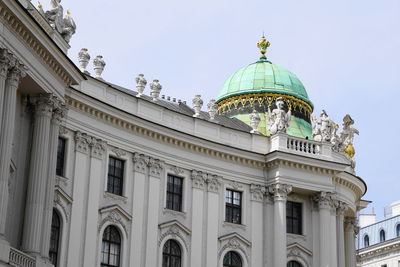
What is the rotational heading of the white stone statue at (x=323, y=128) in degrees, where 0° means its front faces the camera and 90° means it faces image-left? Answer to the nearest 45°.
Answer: approximately 0°

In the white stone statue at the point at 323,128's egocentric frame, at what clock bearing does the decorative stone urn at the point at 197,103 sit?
The decorative stone urn is roughly at 2 o'clock from the white stone statue.

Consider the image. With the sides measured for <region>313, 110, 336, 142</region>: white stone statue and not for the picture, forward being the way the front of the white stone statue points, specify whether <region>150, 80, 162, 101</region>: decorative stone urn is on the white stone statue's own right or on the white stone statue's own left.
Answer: on the white stone statue's own right

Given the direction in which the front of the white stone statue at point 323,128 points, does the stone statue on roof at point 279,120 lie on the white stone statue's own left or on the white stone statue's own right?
on the white stone statue's own right

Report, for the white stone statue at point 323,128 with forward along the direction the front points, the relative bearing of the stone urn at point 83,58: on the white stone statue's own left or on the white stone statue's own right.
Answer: on the white stone statue's own right

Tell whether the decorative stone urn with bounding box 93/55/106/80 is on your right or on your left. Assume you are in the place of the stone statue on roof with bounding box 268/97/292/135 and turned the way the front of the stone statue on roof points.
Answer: on your right

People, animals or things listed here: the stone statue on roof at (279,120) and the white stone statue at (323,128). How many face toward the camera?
2

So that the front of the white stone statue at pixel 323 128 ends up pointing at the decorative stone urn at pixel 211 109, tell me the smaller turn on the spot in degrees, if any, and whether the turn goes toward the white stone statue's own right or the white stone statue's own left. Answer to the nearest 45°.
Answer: approximately 45° to the white stone statue's own right
